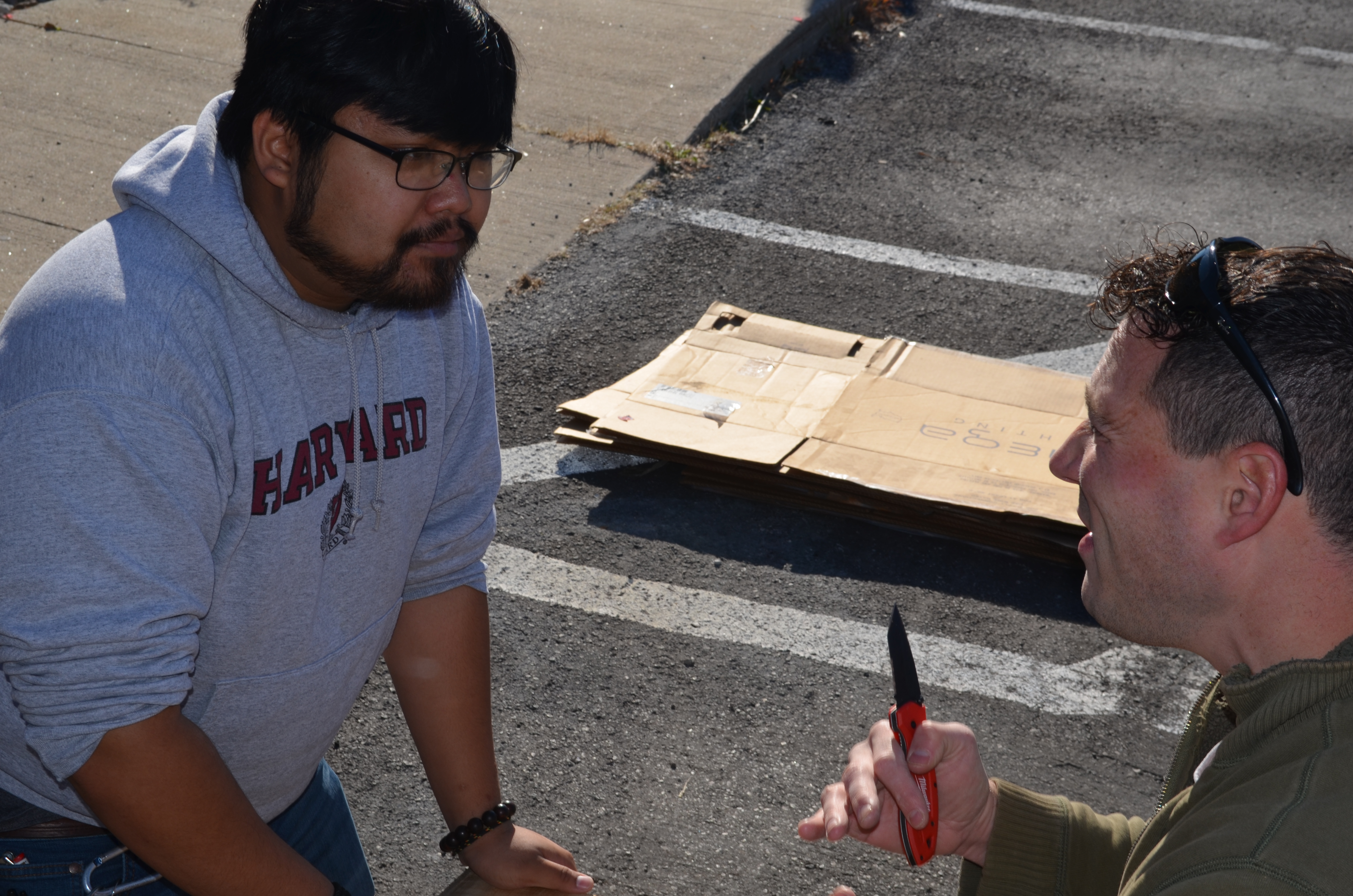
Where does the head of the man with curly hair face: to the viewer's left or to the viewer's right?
to the viewer's left

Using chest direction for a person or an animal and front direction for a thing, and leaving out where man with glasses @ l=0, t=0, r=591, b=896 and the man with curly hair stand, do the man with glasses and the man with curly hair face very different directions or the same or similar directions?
very different directions

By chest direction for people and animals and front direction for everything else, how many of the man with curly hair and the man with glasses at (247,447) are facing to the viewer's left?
1

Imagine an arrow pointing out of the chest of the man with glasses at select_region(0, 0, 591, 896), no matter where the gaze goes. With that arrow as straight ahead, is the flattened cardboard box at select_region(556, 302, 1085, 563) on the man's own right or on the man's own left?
on the man's own left

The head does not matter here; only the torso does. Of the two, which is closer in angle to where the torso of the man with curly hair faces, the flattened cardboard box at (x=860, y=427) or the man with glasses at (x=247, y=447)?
the man with glasses

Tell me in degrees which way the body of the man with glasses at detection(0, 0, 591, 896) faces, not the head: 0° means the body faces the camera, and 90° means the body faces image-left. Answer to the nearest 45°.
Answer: approximately 315°

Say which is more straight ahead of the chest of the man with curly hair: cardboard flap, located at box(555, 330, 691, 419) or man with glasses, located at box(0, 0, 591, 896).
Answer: the man with glasses

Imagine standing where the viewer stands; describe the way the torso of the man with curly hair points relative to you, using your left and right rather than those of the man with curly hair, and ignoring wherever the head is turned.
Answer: facing to the left of the viewer
